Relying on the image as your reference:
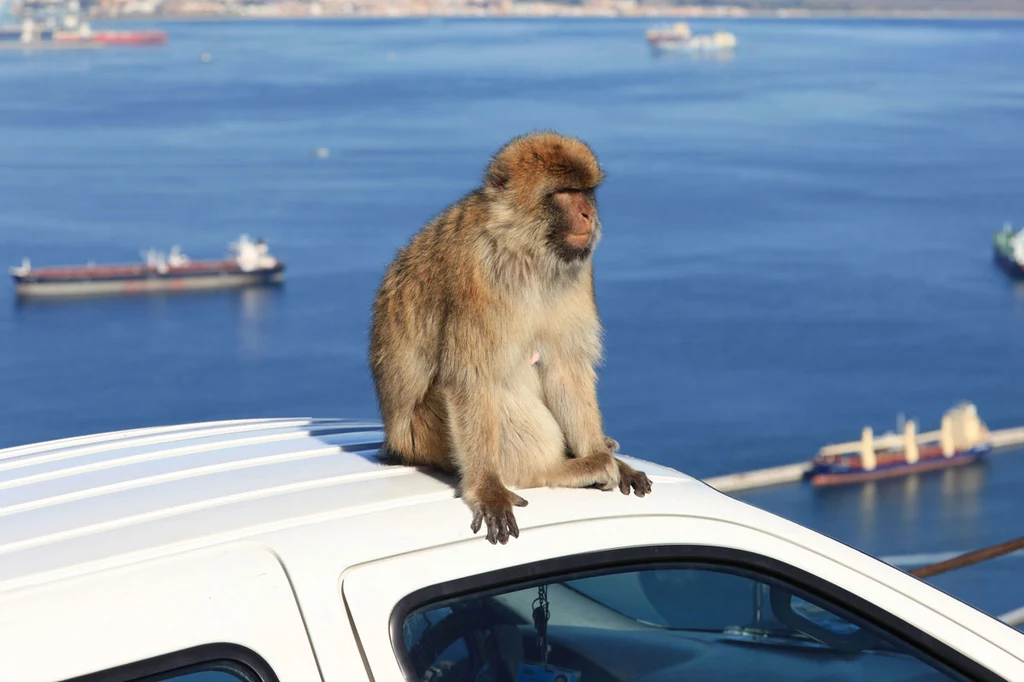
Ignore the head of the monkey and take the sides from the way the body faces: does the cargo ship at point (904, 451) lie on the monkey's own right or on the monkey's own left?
on the monkey's own left

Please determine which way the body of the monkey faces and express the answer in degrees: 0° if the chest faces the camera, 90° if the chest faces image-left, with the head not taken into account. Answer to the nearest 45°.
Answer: approximately 315°
